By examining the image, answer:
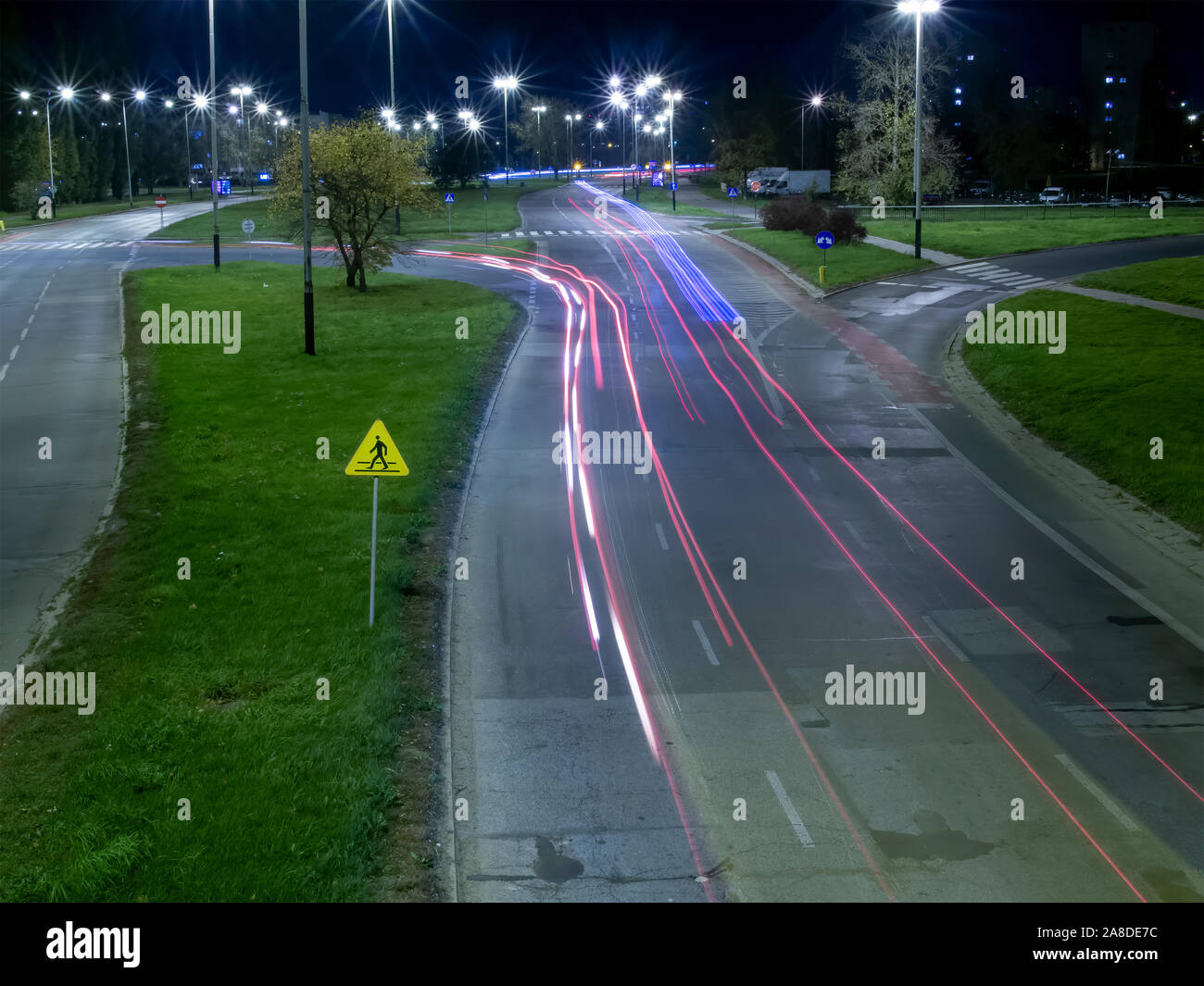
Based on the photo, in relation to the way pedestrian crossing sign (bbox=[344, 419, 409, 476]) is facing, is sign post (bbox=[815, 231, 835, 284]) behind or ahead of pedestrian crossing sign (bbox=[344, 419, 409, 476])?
behind

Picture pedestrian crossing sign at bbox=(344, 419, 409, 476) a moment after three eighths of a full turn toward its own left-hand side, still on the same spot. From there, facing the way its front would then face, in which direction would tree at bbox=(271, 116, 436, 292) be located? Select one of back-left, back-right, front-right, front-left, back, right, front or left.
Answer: front-left

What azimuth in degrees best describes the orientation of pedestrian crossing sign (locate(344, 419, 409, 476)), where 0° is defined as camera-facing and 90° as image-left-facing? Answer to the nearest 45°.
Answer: approximately 0°
